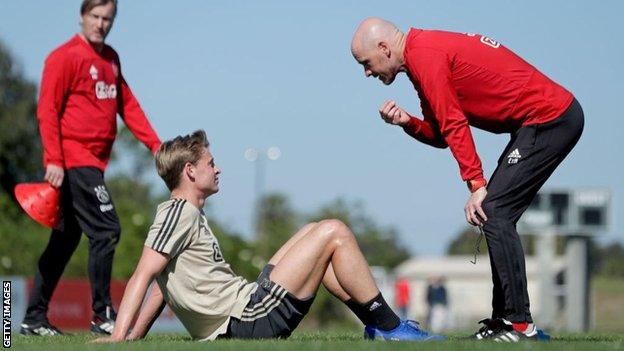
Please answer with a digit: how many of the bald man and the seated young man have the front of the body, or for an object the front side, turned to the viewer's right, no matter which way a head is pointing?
1

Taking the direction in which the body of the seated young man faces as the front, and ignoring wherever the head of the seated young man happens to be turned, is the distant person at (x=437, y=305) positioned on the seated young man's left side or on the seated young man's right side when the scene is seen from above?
on the seated young man's left side

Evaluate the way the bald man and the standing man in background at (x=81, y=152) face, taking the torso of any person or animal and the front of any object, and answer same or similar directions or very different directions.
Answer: very different directions

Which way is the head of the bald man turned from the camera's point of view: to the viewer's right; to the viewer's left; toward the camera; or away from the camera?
to the viewer's left

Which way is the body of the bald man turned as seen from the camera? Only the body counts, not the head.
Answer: to the viewer's left

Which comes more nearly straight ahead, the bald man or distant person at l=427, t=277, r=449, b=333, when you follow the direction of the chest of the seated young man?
the bald man

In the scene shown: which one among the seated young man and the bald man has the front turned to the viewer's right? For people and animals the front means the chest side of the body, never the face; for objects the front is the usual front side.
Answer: the seated young man

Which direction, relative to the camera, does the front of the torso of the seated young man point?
to the viewer's right

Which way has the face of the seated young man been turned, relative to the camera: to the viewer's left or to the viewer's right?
to the viewer's right

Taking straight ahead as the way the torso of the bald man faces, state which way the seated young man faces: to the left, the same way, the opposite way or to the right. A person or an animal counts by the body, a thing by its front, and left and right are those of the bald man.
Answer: the opposite way

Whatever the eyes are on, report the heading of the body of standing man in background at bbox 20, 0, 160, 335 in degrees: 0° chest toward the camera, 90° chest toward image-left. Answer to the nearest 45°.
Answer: approximately 315°

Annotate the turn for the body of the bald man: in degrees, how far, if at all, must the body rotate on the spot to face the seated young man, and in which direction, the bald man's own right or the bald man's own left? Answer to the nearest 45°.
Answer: approximately 45° to the bald man's own left

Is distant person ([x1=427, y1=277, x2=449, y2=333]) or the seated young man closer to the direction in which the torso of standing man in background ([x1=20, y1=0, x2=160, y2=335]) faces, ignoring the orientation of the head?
the seated young man
